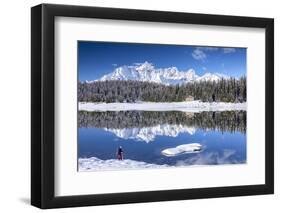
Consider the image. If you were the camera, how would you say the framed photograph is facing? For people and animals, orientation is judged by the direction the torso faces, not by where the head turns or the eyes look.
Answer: facing the viewer and to the right of the viewer
